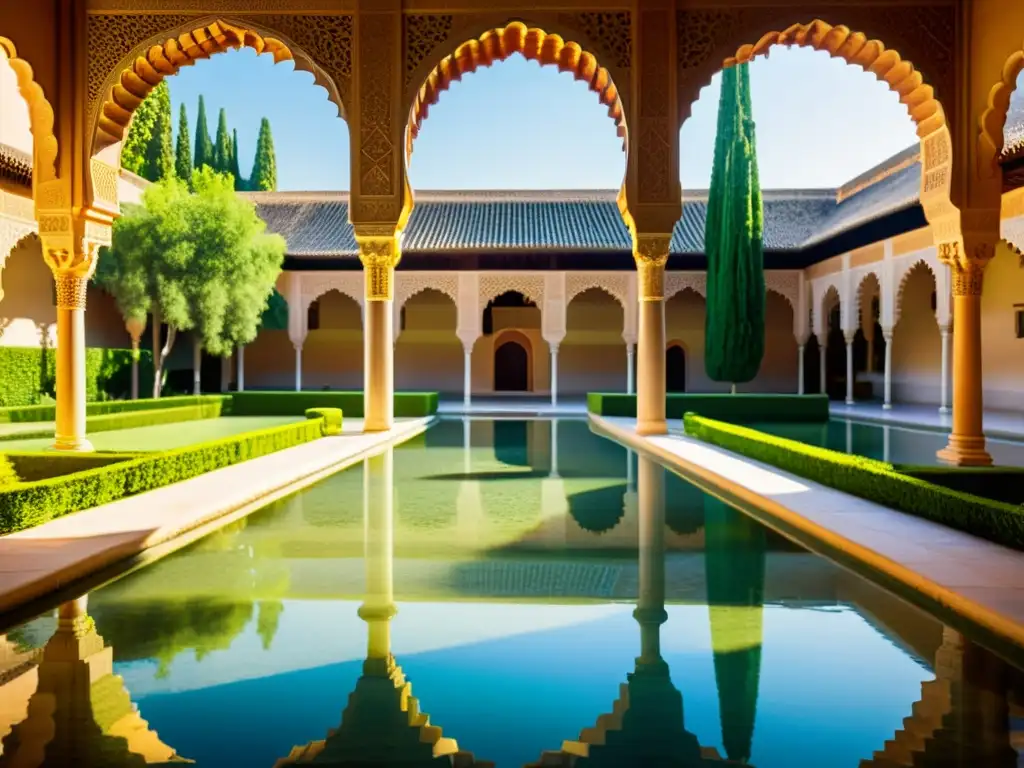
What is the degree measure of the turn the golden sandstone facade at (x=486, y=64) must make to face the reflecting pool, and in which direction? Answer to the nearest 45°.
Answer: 0° — it already faces it

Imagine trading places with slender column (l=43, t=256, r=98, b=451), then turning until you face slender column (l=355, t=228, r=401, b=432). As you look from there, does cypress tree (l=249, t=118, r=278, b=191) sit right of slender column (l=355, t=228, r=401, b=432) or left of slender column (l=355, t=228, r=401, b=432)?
left

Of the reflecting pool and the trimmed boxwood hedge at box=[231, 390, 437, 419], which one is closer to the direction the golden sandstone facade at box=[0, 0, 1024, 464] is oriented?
the reflecting pool
